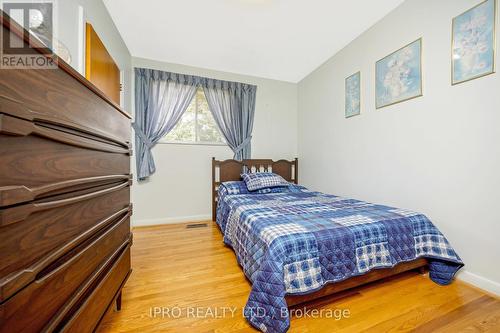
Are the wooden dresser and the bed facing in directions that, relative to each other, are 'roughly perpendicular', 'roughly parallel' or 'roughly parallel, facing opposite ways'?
roughly perpendicular

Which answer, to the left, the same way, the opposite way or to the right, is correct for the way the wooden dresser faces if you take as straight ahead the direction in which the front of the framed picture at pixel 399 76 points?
the opposite way

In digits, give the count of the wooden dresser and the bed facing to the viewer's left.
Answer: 0

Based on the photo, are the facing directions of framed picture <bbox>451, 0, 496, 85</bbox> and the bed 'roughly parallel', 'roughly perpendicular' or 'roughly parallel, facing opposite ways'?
roughly perpendicular

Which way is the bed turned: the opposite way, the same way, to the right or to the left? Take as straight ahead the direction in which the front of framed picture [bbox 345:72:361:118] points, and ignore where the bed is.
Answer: to the left

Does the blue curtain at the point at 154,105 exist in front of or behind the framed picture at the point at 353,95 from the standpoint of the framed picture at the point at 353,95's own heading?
in front

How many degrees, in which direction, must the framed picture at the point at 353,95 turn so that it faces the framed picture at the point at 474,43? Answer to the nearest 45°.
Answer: approximately 90° to its left

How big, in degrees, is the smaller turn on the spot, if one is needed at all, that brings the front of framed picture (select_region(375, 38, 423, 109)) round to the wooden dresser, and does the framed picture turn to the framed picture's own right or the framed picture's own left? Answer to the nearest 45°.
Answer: approximately 45° to the framed picture's own left

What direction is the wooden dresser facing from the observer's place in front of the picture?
facing the viewer and to the right of the viewer

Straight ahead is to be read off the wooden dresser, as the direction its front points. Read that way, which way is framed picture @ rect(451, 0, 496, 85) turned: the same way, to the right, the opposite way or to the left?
the opposite way

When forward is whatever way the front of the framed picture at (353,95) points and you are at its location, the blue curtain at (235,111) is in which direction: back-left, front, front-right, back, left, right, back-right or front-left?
front-right

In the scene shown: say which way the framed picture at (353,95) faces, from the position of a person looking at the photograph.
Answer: facing the viewer and to the left of the viewer

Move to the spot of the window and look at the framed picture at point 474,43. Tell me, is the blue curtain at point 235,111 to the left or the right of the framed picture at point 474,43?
left

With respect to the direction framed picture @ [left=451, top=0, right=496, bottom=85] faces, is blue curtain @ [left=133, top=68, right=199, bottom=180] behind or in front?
in front
